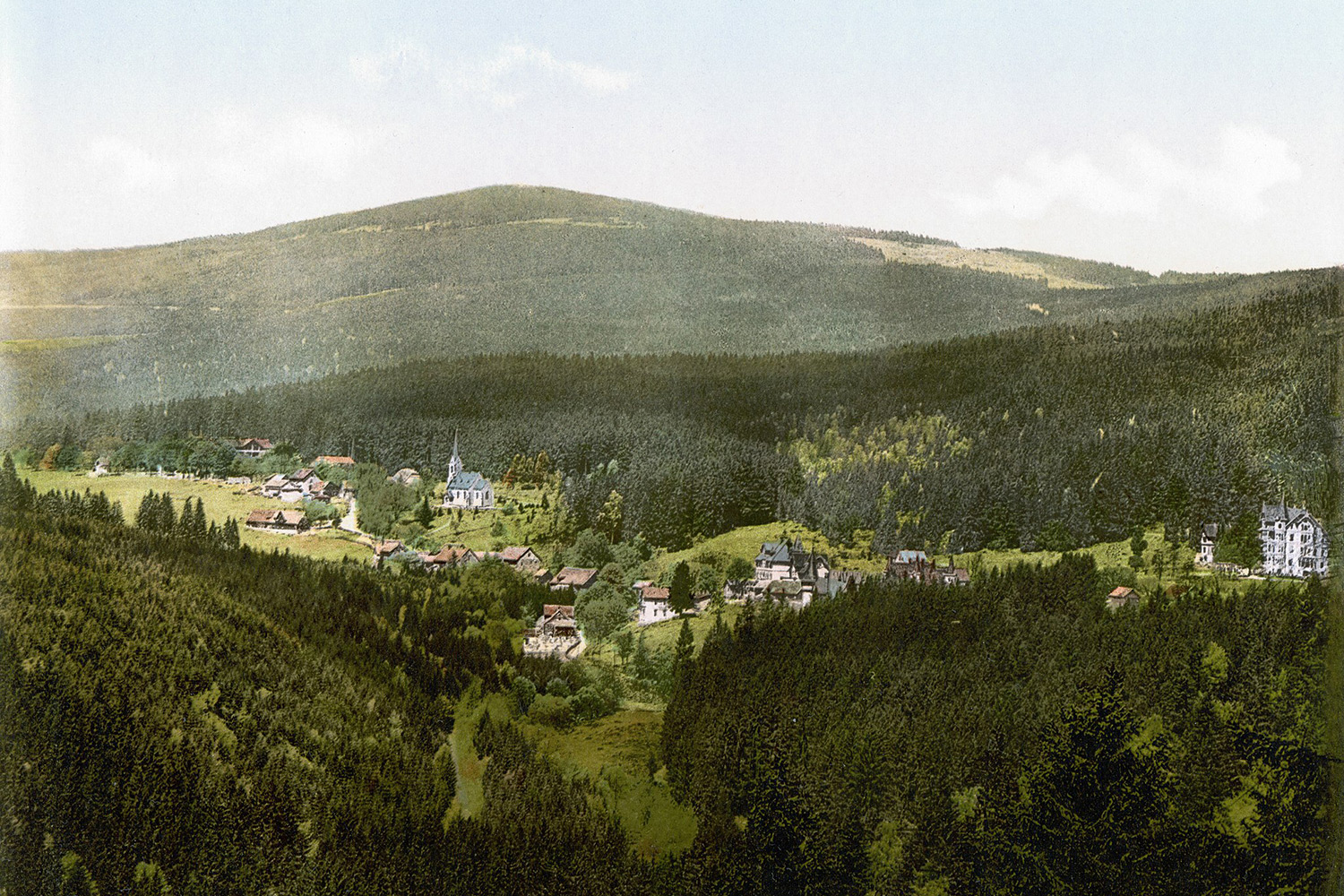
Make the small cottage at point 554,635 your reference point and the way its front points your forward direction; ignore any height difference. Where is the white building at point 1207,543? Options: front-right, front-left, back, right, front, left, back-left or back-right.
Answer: left

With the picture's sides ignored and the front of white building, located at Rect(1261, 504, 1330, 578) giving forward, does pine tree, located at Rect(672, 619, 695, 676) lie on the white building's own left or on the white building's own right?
on the white building's own right

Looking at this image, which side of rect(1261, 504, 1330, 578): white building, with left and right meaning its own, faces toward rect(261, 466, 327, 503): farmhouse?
right

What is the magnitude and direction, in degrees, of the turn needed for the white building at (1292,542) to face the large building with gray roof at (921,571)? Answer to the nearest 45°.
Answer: approximately 90° to its right

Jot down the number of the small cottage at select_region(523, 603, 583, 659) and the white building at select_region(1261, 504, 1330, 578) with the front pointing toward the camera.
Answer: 2

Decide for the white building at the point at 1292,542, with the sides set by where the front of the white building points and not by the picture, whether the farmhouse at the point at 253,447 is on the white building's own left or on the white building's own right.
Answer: on the white building's own right

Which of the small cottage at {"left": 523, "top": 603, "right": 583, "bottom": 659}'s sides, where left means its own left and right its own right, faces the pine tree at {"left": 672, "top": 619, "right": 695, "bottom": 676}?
left

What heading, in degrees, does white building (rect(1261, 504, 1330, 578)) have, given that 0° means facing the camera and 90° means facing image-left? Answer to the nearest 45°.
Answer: approximately 0°

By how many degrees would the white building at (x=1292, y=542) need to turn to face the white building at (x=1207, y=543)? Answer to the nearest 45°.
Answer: approximately 90° to its right

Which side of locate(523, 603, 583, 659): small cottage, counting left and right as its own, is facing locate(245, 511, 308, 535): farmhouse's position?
back

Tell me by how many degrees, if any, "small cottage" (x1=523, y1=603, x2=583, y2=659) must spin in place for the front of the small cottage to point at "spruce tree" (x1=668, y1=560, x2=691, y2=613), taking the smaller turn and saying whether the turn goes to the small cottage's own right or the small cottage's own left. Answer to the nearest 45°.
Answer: approximately 90° to the small cottage's own left
